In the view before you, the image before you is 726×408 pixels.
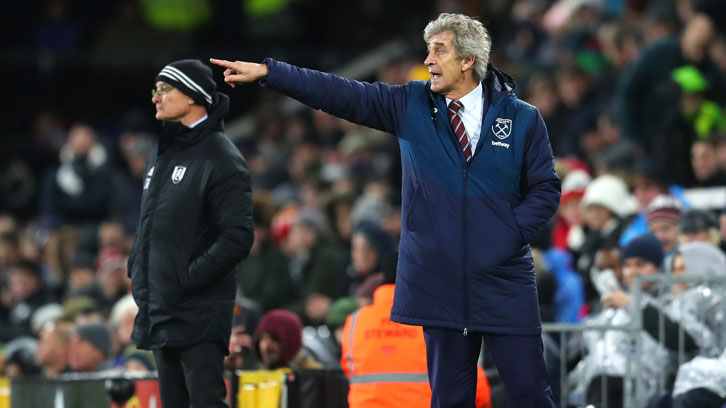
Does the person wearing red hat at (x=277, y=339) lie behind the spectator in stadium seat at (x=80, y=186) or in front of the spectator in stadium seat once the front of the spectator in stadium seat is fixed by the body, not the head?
in front

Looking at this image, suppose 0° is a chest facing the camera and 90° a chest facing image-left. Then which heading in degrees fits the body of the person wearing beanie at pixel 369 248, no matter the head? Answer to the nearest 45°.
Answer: approximately 45°

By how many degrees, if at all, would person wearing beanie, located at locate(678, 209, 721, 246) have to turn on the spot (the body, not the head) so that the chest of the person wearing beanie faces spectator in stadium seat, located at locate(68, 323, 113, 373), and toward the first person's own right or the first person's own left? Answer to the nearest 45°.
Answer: approximately 45° to the first person's own right

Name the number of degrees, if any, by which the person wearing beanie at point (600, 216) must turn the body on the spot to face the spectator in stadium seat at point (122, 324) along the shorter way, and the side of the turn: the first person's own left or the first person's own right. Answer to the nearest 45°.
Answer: approximately 45° to the first person's own right

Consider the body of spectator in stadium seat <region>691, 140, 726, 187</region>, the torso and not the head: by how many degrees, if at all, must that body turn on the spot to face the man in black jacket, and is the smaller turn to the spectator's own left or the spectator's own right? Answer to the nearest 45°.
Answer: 0° — they already face them

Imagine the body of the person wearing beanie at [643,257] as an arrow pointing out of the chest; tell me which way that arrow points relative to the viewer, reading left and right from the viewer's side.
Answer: facing the viewer and to the left of the viewer

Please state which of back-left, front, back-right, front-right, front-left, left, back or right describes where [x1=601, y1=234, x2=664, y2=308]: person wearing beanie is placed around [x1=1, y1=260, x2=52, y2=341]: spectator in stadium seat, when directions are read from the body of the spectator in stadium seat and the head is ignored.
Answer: left

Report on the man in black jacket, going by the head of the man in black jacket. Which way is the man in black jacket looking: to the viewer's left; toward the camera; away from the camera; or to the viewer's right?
to the viewer's left

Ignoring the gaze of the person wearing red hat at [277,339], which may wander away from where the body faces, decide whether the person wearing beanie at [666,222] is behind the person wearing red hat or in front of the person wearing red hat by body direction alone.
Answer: behind
